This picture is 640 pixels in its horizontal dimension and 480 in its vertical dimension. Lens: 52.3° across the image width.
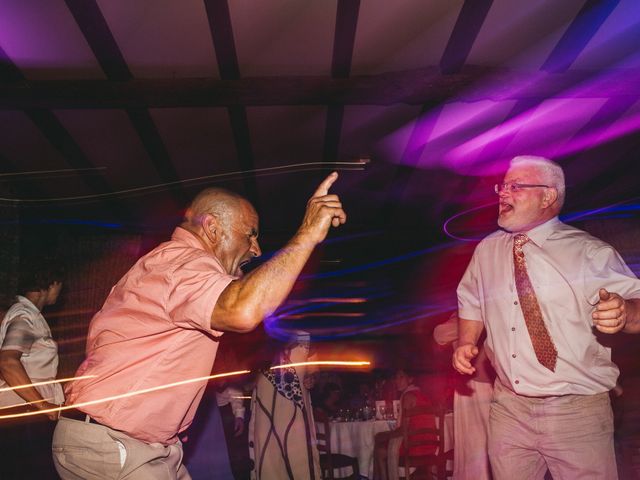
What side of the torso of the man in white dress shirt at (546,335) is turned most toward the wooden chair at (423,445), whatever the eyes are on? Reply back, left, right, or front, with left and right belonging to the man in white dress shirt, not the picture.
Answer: right

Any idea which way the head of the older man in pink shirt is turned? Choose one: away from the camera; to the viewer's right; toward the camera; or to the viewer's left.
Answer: to the viewer's right

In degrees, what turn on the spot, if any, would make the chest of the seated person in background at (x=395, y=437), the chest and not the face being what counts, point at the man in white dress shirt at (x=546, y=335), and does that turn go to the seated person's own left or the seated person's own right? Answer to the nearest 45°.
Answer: approximately 90° to the seated person's own left

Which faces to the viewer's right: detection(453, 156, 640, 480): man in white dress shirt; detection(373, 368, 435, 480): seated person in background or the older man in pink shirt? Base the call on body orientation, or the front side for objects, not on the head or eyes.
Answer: the older man in pink shirt

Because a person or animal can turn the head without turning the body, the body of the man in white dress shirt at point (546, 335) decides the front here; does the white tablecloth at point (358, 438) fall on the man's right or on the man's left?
on the man's right

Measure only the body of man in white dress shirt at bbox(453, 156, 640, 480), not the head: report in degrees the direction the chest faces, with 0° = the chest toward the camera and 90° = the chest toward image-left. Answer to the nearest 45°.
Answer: approximately 45°

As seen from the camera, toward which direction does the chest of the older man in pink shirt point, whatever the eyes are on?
to the viewer's right

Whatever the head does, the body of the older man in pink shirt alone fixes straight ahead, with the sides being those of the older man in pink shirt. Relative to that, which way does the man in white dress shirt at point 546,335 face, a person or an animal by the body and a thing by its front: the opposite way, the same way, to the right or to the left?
the opposite way
